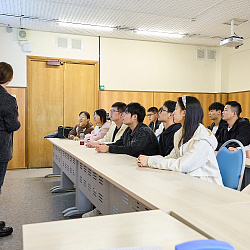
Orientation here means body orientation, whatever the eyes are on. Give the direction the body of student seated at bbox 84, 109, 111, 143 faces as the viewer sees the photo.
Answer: to the viewer's left

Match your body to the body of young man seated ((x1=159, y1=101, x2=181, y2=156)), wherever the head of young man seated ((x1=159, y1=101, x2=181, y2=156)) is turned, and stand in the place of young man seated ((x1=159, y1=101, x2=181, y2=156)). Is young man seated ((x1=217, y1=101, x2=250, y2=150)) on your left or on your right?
on your right

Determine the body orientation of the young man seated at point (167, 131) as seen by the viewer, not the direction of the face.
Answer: to the viewer's left

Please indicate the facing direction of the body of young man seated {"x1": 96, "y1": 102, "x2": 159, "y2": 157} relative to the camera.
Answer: to the viewer's left

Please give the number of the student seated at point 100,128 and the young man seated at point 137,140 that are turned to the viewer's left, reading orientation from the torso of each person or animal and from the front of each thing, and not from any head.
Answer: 2

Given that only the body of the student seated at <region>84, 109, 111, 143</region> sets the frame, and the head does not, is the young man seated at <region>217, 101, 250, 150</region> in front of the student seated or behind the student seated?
behind

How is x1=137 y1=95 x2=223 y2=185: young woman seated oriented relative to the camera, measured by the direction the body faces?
to the viewer's left
